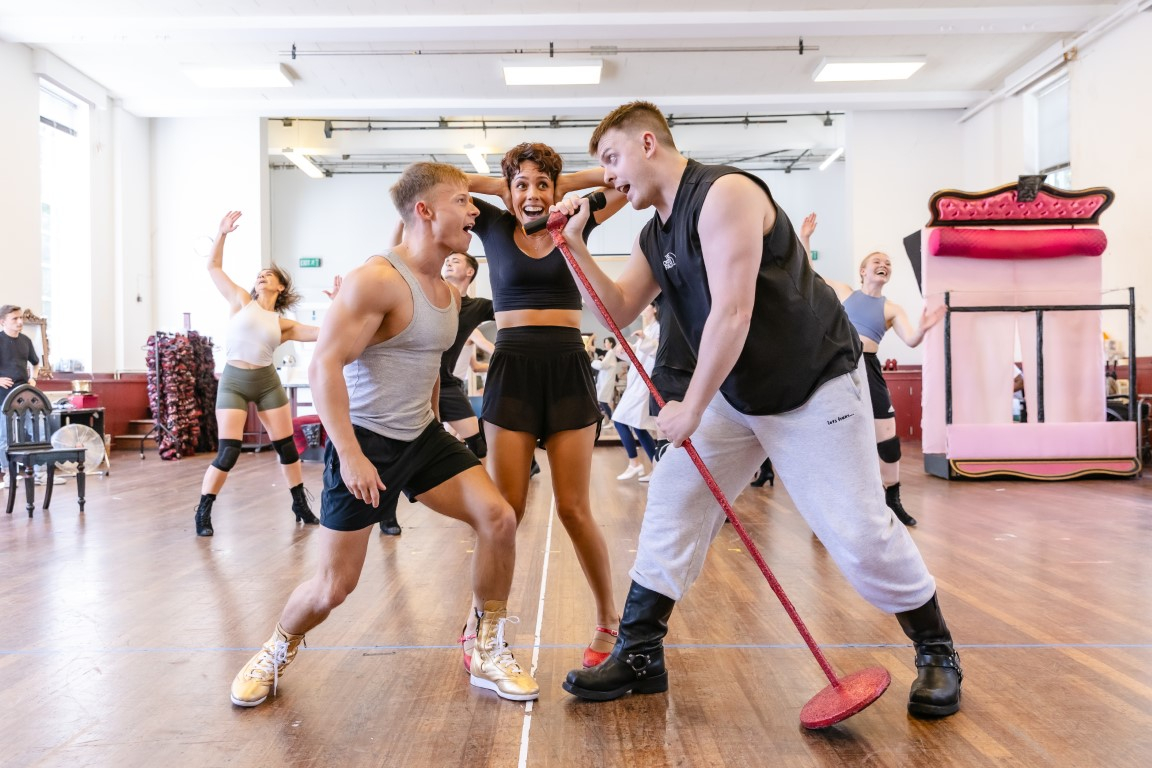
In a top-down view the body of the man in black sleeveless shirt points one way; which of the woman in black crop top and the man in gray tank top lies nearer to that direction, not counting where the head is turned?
the man in gray tank top

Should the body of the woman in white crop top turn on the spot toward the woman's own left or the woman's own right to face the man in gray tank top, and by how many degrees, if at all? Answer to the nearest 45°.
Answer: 0° — they already face them

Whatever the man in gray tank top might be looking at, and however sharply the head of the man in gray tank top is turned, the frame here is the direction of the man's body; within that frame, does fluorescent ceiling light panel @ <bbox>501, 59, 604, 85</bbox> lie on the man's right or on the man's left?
on the man's left

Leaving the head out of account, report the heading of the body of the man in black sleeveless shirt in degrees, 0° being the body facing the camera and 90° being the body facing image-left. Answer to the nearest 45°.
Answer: approximately 45°

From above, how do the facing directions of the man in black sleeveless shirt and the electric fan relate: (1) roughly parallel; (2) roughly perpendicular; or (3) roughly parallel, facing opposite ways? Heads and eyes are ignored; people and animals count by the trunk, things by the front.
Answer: roughly perpendicular

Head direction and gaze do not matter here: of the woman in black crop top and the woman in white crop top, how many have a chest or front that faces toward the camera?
2

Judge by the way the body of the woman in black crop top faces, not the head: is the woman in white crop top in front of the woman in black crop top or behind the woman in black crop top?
behind
